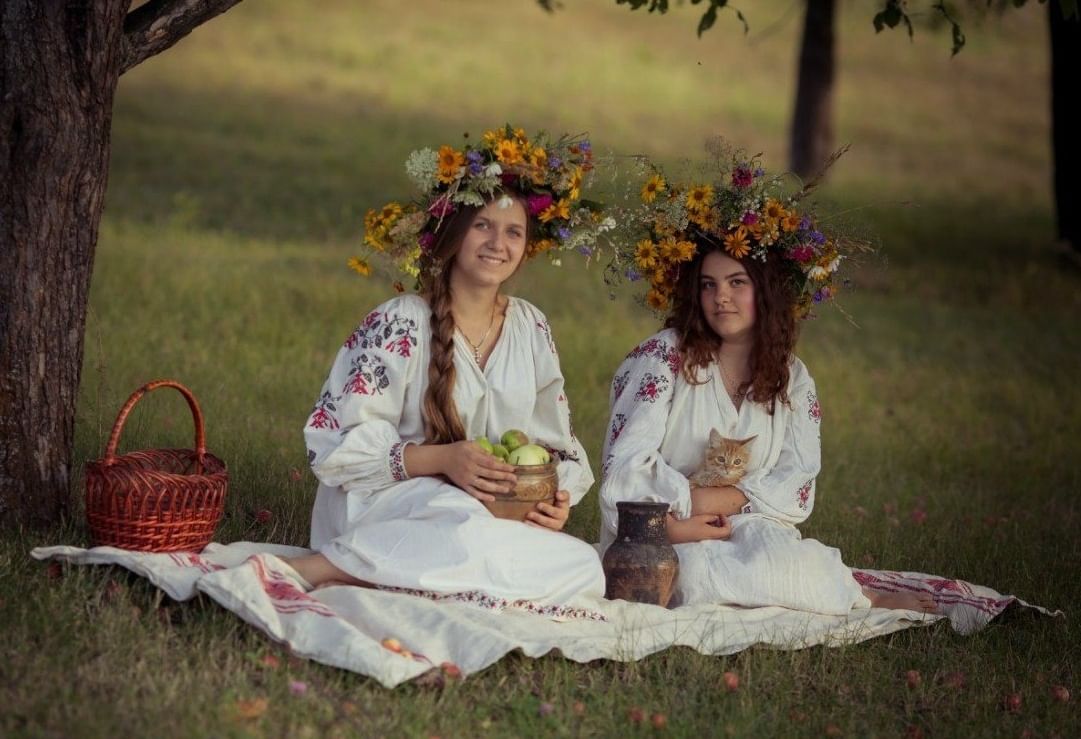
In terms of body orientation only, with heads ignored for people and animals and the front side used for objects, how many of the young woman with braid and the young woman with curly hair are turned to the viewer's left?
0

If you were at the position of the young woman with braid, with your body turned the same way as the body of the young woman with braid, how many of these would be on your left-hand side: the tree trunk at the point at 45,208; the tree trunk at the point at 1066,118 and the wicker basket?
1

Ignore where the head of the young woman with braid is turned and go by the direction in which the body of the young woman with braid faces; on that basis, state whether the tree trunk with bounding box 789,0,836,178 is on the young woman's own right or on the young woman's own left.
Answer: on the young woman's own left

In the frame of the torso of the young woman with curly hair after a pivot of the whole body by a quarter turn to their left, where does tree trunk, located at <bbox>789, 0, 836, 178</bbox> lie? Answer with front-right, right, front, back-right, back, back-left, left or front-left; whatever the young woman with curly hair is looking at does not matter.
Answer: left

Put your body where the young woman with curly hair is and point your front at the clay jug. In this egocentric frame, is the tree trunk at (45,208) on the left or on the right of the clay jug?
right

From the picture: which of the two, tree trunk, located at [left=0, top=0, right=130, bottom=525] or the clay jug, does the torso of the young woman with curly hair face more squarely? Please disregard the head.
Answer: the clay jug

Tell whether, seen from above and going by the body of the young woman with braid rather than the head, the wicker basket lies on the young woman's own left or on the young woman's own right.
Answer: on the young woman's own right

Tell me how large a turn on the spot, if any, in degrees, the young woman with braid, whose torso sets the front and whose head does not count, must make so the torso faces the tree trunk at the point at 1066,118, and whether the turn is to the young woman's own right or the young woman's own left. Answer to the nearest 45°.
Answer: approximately 90° to the young woman's own left
